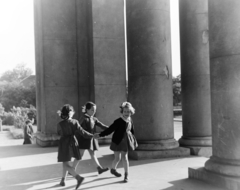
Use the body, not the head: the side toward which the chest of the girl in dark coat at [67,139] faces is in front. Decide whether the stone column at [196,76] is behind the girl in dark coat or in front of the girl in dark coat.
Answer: in front

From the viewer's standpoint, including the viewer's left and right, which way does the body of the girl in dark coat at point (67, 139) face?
facing away from the viewer and to the right of the viewer

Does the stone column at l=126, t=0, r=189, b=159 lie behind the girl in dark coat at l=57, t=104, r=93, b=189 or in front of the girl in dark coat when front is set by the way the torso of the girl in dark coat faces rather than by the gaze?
in front

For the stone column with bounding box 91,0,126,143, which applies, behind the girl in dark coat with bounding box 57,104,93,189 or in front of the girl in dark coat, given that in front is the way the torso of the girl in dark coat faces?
in front

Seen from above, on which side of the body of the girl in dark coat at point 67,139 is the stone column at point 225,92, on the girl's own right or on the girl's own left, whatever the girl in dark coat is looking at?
on the girl's own right

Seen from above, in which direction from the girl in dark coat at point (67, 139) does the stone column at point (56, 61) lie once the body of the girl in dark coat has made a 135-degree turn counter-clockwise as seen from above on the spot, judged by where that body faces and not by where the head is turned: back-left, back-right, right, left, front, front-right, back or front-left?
right

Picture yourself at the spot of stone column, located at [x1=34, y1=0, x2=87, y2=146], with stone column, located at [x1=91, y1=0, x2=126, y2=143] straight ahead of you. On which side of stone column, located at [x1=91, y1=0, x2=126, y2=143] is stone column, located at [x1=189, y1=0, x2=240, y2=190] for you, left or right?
right

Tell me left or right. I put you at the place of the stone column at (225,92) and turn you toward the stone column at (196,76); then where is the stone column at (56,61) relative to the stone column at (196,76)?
left
